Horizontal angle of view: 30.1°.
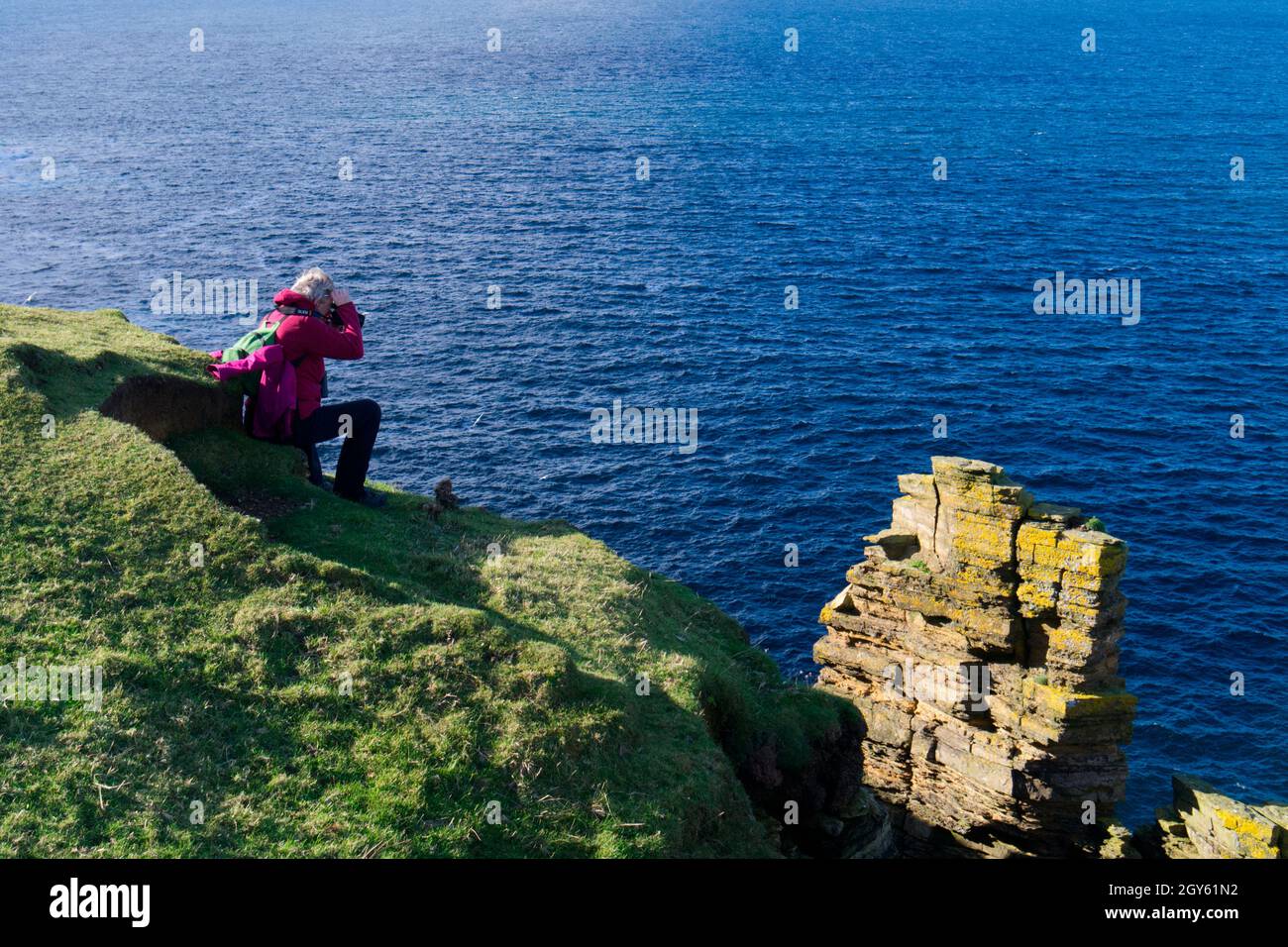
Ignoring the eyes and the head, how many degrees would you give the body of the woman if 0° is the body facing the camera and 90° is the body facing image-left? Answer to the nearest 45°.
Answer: approximately 270°

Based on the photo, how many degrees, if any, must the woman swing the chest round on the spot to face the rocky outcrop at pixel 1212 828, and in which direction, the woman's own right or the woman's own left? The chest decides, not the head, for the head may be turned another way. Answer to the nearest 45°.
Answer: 0° — they already face it

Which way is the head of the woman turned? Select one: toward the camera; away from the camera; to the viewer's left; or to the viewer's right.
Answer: to the viewer's right
